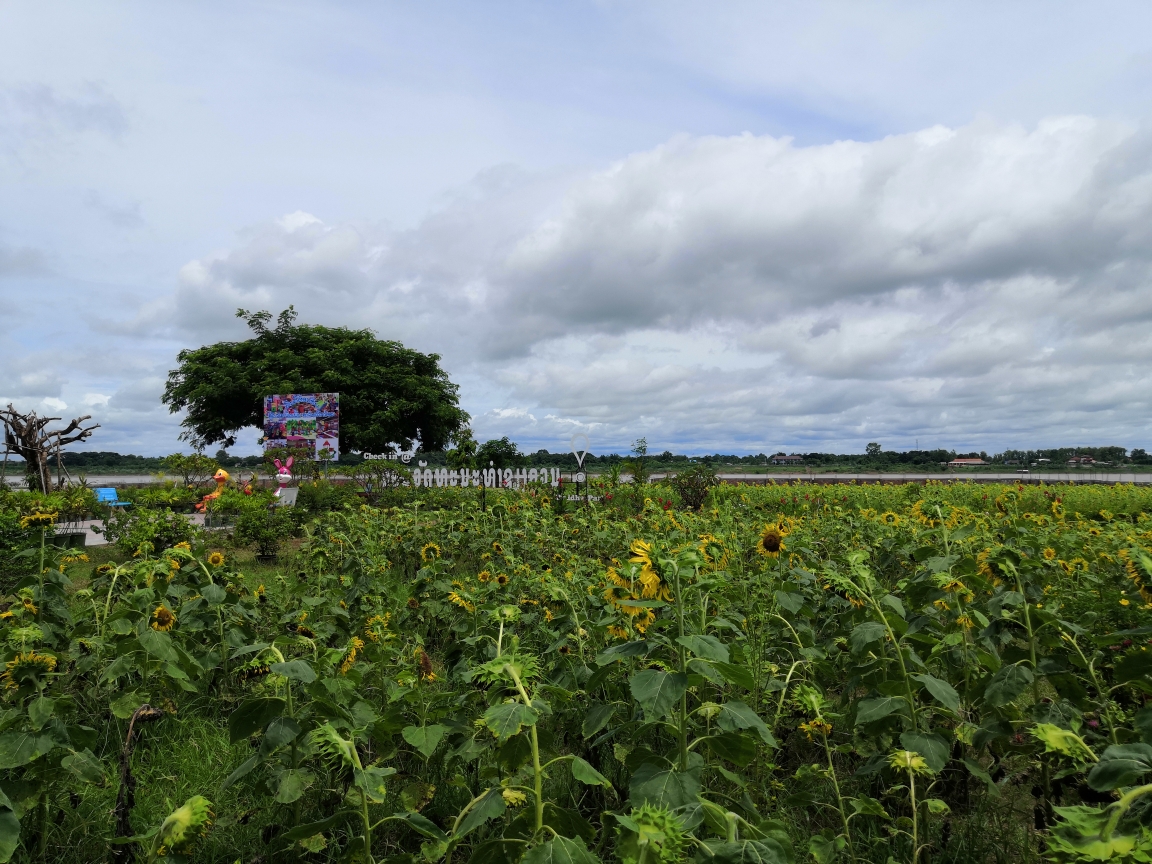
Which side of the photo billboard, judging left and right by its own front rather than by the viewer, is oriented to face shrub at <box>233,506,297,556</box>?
front

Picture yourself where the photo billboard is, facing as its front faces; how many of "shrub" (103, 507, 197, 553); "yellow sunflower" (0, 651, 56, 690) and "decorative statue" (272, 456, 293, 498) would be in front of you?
3

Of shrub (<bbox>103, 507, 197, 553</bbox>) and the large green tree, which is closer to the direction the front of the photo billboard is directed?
the shrub

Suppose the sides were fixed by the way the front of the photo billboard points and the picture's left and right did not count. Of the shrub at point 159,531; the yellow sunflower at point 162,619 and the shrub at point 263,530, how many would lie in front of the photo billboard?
3

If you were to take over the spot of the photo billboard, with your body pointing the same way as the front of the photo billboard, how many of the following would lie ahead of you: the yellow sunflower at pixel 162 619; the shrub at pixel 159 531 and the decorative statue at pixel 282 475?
3

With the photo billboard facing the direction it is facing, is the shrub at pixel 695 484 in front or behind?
in front

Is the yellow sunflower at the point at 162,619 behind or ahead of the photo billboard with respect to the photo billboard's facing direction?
ahead

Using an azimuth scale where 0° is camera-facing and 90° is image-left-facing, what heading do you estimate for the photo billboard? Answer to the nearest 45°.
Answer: approximately 0°

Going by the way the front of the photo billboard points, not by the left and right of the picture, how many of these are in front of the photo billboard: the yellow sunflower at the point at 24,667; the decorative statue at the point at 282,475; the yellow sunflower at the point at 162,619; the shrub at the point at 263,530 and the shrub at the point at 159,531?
5

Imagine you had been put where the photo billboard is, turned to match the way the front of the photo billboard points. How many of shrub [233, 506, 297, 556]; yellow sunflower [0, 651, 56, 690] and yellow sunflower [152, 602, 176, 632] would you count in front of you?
3

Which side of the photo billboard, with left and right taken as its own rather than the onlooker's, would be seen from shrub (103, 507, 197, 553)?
front

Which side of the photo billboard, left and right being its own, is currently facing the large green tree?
back

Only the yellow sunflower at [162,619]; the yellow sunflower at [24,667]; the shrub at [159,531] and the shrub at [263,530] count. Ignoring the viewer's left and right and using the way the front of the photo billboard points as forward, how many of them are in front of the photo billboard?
4
